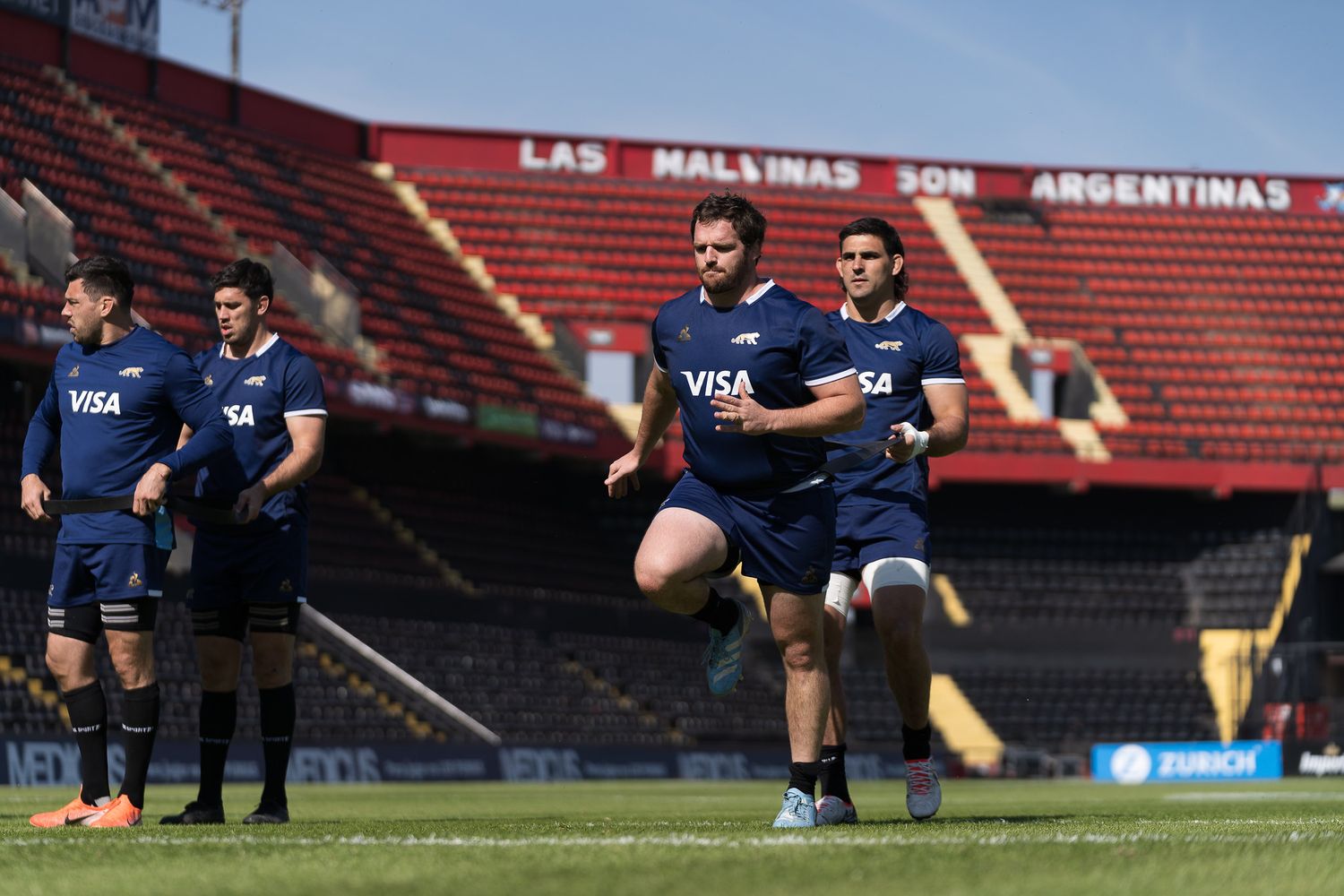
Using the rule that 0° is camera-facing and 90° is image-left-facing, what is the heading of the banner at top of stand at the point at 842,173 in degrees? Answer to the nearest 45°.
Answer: approximately 0°

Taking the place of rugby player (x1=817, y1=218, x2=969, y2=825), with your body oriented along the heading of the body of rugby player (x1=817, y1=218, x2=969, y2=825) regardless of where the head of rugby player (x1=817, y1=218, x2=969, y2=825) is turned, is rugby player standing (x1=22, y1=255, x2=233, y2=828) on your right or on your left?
on your right

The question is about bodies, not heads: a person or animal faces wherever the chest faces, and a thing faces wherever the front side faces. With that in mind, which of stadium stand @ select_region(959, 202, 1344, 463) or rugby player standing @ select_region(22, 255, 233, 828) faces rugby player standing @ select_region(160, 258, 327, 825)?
the stadium stand

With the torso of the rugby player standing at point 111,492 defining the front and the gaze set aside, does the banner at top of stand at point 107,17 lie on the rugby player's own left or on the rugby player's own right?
on the rugby player's own right

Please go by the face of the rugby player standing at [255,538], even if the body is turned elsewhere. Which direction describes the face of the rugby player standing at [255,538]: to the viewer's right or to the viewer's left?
to the viewer's left

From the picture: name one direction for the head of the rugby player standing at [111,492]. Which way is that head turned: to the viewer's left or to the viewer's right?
to the viewer's left
